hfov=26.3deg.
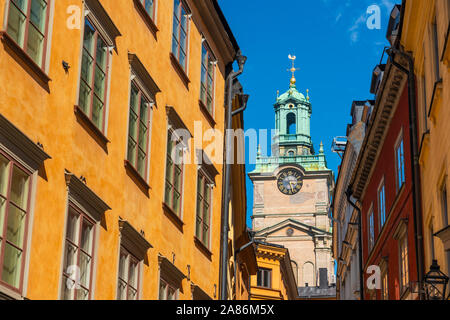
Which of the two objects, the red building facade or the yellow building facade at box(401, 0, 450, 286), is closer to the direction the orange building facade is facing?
the yellow building facade

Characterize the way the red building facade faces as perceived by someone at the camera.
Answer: facing to the left of the viewer

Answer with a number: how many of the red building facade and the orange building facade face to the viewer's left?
1

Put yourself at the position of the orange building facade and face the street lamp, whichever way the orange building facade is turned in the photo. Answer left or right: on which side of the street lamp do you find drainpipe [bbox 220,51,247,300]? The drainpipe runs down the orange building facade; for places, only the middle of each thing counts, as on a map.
left

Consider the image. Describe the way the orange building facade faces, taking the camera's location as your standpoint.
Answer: facing the viewer and to the right of the viewer

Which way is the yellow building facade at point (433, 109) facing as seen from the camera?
to the viewer's left

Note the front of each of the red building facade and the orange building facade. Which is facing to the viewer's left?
the red building facade

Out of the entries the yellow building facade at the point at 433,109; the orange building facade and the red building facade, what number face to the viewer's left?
2

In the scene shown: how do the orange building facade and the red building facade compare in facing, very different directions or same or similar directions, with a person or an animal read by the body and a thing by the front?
very different directions
